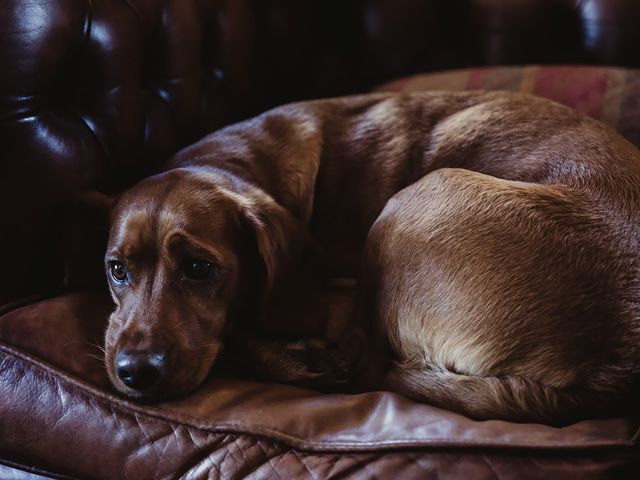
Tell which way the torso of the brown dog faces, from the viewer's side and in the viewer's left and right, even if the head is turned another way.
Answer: facing the viewer and to the left of the viewer

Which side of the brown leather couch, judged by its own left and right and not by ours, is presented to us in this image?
front

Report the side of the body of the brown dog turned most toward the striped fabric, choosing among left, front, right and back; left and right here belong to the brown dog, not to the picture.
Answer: back
